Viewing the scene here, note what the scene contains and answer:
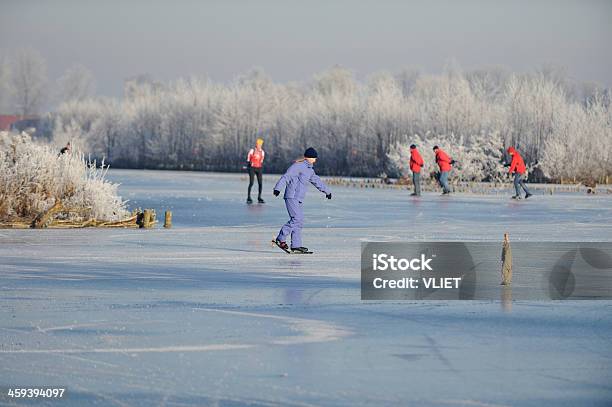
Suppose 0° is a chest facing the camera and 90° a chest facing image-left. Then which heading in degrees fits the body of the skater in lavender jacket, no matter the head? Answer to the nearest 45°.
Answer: approximately 270°

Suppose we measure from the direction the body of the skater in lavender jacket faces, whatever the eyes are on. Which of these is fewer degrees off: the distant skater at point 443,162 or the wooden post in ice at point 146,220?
the distant skater

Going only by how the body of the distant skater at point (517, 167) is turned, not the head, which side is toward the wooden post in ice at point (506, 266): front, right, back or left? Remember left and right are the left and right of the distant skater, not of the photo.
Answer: left

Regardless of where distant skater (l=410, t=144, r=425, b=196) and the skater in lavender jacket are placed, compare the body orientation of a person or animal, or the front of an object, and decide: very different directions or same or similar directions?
very different directions

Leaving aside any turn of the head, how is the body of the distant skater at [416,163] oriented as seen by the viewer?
to the viewer's left

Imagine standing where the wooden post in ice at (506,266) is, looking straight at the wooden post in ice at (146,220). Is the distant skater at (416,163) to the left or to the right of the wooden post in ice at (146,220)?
right

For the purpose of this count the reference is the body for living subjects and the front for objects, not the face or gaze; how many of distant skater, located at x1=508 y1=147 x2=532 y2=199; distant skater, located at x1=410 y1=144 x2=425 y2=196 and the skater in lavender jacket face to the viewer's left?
2

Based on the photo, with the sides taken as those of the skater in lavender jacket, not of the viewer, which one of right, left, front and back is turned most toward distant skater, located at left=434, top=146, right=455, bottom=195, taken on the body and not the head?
left

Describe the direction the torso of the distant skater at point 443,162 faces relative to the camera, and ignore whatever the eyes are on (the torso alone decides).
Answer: to the viewer's left
